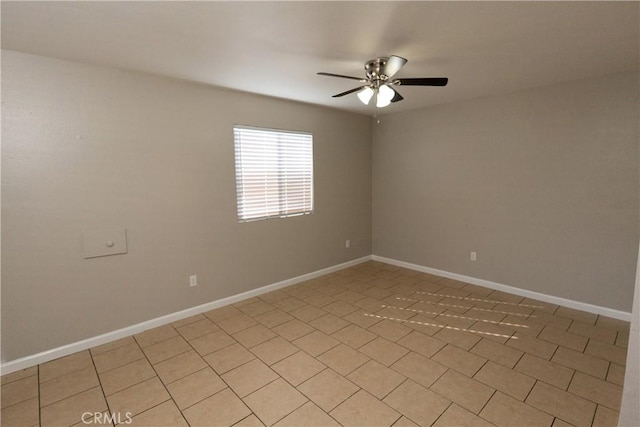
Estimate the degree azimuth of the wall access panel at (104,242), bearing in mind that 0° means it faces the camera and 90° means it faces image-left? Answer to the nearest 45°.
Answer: approximately 0°

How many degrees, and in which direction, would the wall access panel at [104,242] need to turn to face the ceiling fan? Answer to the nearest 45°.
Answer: approximately 45° to its left
